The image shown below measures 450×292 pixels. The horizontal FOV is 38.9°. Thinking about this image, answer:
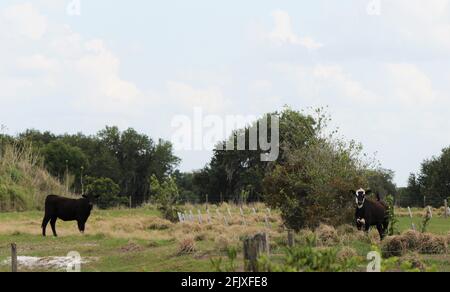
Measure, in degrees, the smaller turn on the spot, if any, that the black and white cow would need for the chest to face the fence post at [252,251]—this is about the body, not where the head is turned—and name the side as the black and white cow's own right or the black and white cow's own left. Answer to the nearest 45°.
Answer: approximately 45° to the black and white cow's own left

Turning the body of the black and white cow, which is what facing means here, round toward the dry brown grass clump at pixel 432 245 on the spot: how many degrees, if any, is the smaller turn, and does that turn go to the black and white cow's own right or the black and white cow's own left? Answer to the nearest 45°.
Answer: approximately 90° to the black and white cow's own left

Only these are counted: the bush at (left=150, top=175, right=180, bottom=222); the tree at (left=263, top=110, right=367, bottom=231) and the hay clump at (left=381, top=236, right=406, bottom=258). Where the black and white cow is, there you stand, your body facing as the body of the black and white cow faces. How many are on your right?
2

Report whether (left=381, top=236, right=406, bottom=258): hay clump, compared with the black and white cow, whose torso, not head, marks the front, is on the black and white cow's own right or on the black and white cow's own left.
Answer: on the black and white cow's own left

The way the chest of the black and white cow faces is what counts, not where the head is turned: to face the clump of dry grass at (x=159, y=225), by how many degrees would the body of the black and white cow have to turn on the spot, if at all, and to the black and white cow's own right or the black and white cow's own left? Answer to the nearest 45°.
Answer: approximately 90° to the black and white cow's own right

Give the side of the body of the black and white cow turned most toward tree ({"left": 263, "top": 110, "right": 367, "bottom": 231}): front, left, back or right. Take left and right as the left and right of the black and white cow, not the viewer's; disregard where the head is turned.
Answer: right

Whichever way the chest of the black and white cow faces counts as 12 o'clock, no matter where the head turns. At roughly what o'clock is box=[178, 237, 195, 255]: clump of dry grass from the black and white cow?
The clump of dry grass is roughly at 12 o'clock from the black and white cow.

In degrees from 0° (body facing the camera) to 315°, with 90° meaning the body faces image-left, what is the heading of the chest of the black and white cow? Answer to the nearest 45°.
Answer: approximately 45°
